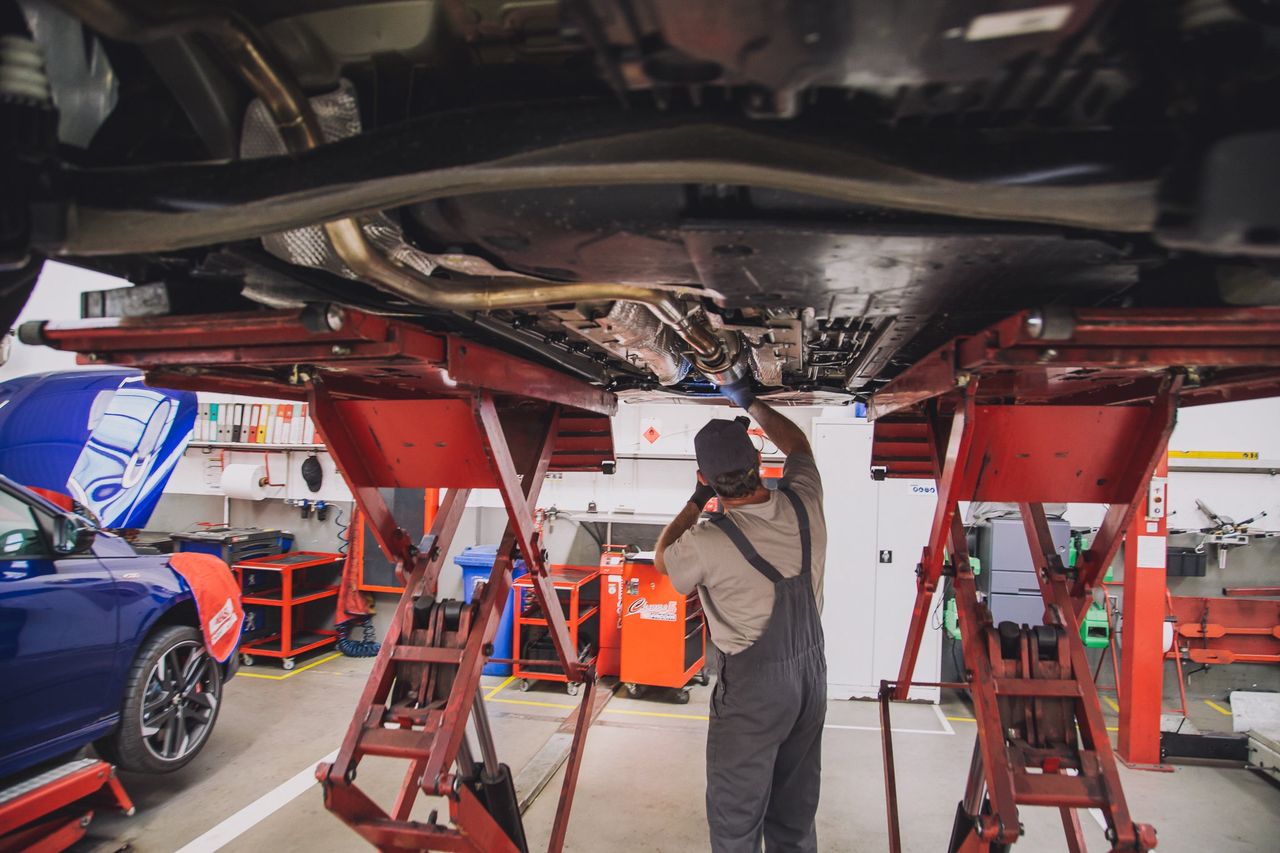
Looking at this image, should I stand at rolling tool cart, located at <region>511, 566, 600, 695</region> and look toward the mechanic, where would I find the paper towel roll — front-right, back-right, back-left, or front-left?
back-right

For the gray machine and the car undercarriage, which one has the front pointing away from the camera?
the car undercarriage

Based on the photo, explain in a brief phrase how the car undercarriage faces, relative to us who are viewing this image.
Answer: facing away from the viewer

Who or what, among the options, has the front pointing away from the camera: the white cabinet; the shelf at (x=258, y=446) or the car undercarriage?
the car undercarriage

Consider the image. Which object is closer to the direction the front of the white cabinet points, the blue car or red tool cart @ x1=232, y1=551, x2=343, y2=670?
the blue car

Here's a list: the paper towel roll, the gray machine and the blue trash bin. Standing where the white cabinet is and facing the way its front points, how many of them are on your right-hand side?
2

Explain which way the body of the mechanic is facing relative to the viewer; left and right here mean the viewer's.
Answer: facing away from the viewer and to the left of the viewer

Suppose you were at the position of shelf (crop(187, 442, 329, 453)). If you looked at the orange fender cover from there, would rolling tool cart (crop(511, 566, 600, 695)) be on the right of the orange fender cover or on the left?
left

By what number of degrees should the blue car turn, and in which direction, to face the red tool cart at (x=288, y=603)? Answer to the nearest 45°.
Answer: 0° — it already faces it

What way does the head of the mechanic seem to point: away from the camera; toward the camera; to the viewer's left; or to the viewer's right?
away from the camera
